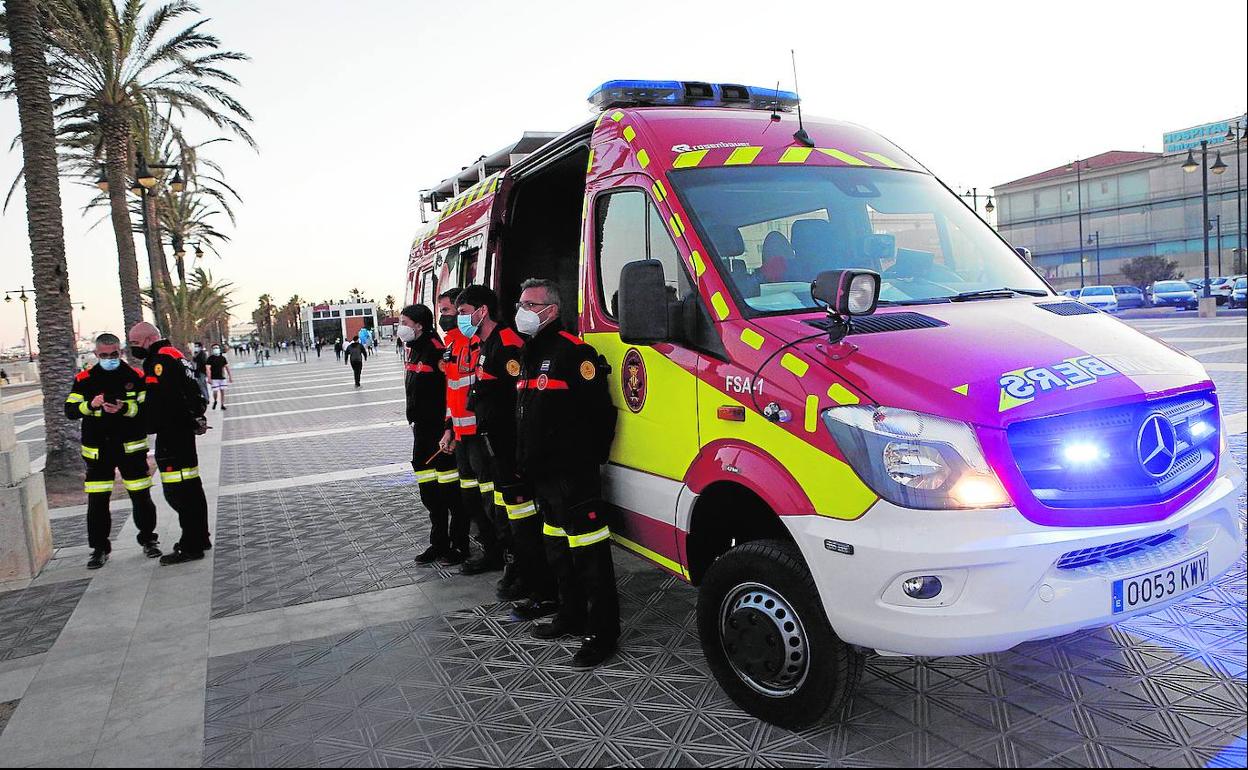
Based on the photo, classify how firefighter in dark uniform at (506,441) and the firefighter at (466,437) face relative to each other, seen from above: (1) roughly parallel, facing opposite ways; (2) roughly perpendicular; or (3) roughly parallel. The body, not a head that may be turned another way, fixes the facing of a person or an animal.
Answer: roughly parallel

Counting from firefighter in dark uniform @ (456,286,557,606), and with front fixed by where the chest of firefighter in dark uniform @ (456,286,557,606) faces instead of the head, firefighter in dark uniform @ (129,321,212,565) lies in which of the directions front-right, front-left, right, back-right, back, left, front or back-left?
right

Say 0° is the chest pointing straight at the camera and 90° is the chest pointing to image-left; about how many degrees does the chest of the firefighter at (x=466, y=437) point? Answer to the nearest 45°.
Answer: approximately 45°

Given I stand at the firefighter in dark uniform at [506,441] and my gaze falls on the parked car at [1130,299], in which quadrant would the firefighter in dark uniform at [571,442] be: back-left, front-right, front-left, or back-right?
back-right

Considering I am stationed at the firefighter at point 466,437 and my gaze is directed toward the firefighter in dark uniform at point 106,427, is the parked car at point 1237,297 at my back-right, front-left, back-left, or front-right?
back-right

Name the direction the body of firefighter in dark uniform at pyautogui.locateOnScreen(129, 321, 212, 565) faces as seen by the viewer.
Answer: to the viewer's left

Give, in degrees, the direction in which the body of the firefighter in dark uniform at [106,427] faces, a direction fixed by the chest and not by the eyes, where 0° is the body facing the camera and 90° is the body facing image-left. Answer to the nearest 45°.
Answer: approximately 0°

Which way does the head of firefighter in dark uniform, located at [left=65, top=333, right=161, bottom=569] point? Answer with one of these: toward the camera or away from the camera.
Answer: toward the camera

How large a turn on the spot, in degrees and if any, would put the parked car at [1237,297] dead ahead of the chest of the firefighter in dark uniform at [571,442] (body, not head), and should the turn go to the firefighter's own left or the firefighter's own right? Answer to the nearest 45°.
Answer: approximately 180°

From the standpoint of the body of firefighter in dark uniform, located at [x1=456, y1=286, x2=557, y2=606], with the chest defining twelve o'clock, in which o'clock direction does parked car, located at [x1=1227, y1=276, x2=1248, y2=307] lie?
The parked car is roughly at 6 o'clock from the firefighter in dark uniform.

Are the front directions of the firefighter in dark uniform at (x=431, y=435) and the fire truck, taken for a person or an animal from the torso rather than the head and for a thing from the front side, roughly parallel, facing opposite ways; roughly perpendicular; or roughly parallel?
roughly perpendicular
